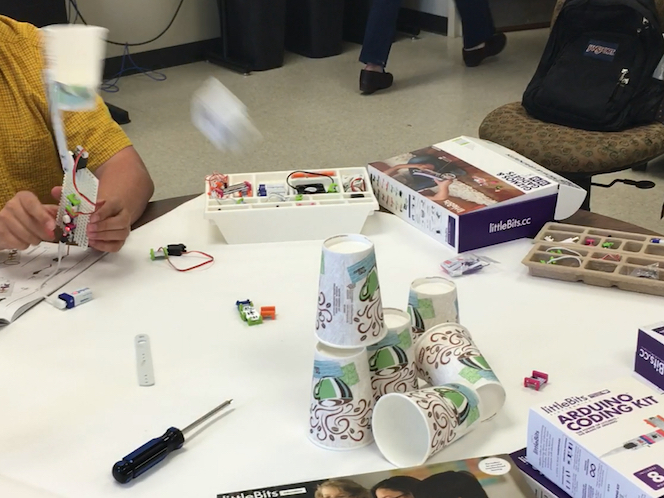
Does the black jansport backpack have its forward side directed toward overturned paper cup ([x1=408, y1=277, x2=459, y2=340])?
yes

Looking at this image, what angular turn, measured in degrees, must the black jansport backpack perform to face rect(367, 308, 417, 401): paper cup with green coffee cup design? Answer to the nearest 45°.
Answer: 0° — it already faces it

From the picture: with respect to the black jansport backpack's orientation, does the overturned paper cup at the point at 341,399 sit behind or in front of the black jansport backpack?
in front

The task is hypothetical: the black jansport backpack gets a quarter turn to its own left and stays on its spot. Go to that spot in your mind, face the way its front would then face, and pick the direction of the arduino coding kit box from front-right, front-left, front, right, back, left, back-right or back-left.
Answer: right

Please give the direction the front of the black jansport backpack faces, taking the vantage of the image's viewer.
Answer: facing the viewer

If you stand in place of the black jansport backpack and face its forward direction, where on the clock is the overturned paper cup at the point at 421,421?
The overturned paper cup is roughly at 12 o'clock from the black jansport backpack.

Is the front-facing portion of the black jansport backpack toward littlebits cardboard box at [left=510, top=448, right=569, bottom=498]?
yes

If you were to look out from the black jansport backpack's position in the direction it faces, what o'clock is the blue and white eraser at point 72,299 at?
The blue and white eraser is roughly at 1 o'clock from the black jansport backpack.

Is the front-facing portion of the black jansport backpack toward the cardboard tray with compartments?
yes

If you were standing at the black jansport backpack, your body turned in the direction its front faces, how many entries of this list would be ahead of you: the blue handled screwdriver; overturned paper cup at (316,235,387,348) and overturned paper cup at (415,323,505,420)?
3

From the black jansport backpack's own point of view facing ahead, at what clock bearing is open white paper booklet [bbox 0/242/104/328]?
The open white paper booklet is roughly at 1 o'clock from the black jansport backpack.

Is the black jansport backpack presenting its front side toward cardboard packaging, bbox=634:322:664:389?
yes

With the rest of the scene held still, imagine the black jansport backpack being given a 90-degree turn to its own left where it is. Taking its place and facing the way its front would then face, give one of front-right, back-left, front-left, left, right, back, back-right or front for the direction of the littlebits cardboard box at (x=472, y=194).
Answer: right
